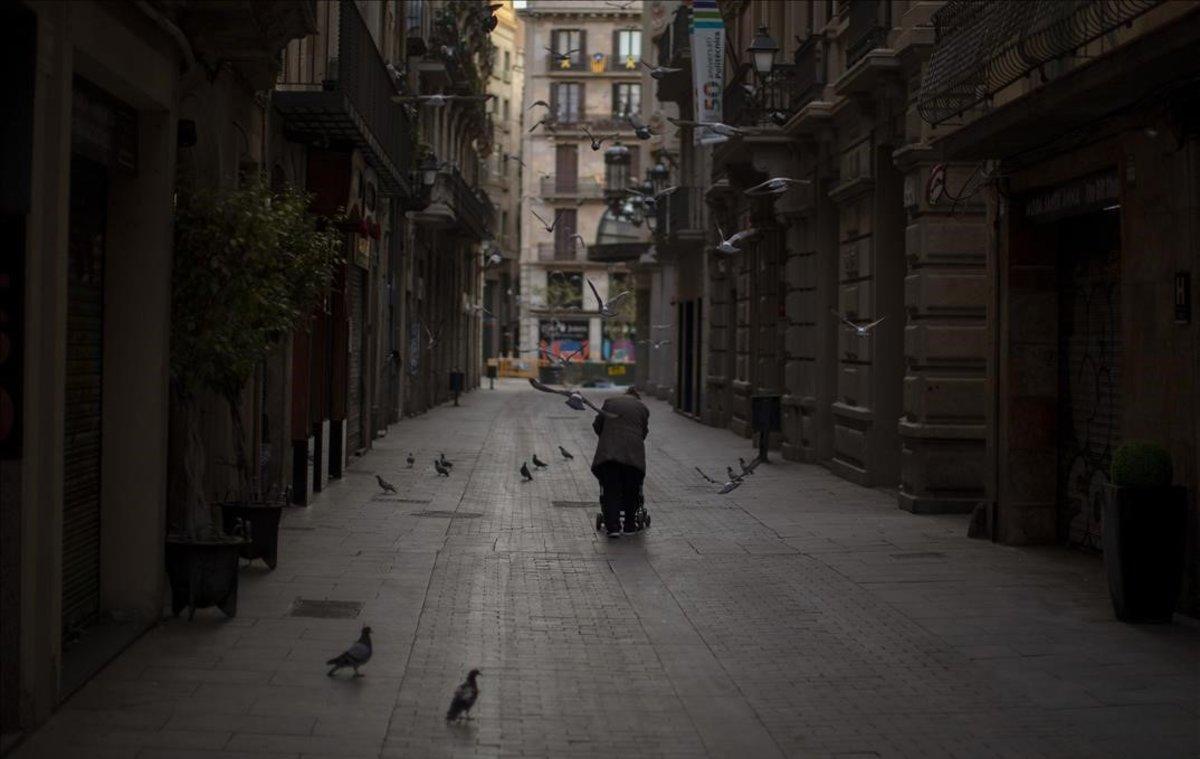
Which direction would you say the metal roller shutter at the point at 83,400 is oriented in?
to the viewer's right

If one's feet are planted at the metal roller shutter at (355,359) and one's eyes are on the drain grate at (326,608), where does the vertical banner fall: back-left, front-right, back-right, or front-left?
back-left

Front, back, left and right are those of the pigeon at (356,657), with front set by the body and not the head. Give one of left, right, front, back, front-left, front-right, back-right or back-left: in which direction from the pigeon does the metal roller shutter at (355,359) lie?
left

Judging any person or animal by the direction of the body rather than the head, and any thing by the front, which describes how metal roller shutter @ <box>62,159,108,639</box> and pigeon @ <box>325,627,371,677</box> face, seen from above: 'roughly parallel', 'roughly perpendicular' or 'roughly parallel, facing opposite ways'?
roughly parallel

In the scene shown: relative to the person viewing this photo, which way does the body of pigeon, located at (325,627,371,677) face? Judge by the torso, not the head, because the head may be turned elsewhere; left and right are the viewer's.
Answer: facing to the right of the viewer

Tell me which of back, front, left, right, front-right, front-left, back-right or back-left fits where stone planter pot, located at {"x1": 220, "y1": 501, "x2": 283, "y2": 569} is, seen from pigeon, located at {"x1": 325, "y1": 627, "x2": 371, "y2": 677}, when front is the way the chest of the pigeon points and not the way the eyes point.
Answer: left

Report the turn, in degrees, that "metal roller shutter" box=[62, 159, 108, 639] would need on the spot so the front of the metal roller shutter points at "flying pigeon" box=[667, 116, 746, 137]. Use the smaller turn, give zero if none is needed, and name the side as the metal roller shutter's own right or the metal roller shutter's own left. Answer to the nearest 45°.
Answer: approximately 45° to the metal roller shutter's own left

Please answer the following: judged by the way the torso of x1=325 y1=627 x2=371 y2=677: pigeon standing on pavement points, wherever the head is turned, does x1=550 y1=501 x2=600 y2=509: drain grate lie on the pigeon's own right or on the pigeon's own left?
on the pigeon's own left

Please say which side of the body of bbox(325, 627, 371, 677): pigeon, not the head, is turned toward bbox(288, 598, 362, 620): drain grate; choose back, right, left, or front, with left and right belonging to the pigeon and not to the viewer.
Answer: left

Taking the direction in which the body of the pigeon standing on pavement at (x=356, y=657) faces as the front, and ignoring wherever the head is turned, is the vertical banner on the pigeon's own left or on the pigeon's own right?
on the pigeon's own left

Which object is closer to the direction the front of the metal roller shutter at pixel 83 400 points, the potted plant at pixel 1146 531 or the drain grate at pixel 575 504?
the potted plant

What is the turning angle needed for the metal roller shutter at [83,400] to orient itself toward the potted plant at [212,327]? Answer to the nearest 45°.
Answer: approximately 45° to its left
